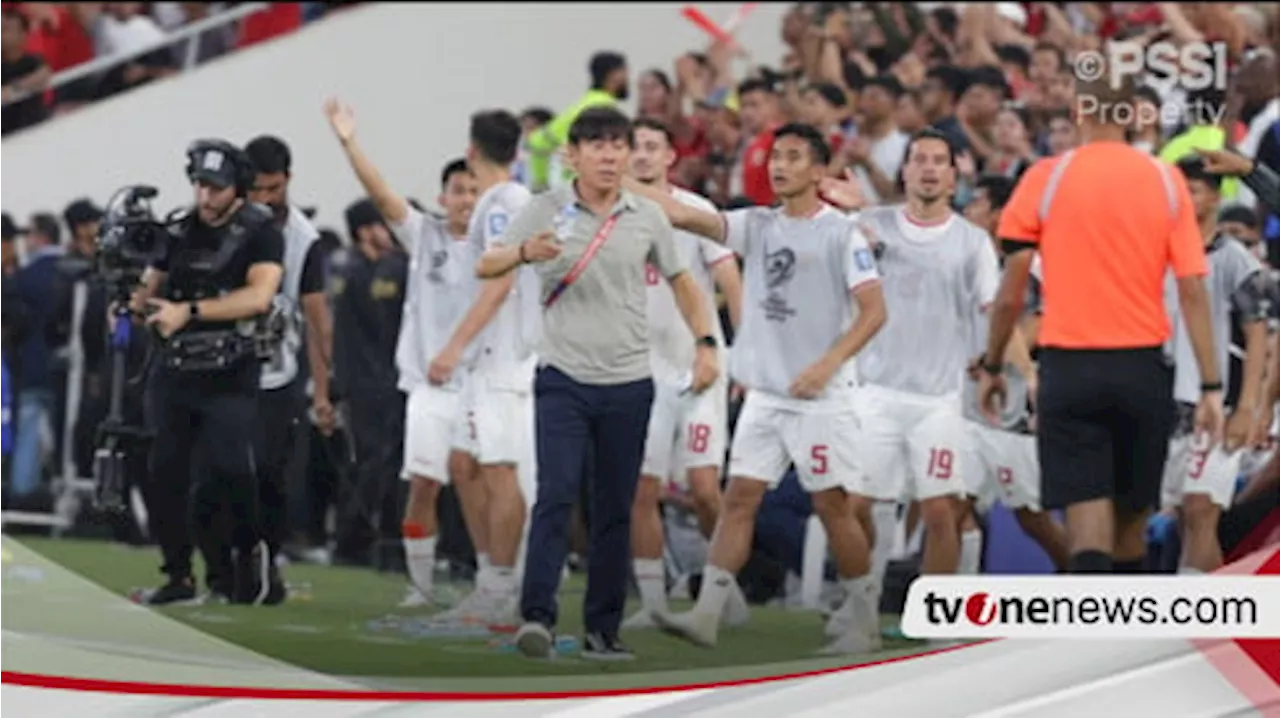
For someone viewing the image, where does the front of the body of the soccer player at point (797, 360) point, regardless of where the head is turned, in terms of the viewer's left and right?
facing the viewer and to the left of the viewer

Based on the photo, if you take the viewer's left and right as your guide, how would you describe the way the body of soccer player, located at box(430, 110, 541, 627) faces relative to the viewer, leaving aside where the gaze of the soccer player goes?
facing to the left of the viewer

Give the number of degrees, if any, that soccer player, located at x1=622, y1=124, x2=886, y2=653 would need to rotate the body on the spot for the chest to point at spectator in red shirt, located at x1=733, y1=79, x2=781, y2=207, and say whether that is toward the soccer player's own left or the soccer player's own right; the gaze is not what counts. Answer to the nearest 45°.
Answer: approximately 135° to the soccer player's own right

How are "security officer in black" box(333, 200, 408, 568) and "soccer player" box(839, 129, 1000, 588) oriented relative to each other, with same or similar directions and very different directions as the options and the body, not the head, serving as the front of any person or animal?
same or similar directions

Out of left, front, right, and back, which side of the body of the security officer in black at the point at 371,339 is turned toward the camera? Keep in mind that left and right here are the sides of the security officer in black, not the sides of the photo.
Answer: front

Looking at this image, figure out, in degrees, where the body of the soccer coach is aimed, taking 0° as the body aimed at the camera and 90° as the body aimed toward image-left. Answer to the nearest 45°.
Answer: approximately 0°

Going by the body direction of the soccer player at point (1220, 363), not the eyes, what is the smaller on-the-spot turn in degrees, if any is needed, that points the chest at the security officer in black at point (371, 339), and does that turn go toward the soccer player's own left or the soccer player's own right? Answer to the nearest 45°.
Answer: approximately 45° to the soccer player's own right

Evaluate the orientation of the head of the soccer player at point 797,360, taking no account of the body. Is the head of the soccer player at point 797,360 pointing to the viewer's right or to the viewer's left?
to the viewer's left

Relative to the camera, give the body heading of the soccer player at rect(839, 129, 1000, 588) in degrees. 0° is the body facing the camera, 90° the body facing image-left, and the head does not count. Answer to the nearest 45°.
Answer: approximately 0°

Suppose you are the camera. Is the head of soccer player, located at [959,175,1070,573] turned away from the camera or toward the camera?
toward the camera
